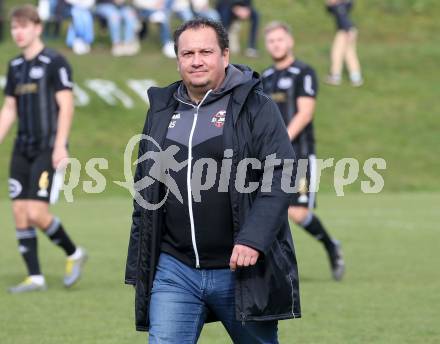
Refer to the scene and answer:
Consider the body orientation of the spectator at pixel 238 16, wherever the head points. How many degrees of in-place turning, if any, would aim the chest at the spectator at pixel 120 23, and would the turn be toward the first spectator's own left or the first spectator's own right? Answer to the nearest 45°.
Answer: approximately 90° to the first spectator's own right

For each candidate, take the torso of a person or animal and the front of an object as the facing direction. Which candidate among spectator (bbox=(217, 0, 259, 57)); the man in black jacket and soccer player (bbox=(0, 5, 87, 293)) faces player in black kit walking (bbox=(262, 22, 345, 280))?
the spectator

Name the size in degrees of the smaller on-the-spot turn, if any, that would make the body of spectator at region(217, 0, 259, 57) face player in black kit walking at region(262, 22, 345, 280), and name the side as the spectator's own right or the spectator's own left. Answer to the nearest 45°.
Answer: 0° — they already face them

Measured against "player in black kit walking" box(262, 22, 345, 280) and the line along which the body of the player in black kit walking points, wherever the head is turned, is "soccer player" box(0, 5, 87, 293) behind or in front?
in front

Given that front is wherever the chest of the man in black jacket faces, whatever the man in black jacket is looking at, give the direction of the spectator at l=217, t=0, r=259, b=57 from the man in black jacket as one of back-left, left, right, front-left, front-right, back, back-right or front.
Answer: back-right

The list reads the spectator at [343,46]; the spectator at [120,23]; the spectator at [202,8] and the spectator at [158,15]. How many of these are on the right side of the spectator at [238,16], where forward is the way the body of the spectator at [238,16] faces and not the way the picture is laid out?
3

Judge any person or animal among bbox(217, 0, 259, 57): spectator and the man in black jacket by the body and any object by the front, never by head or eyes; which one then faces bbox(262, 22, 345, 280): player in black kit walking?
the spectator

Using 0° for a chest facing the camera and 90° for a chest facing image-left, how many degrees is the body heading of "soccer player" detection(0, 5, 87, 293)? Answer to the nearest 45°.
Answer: approximately 45°

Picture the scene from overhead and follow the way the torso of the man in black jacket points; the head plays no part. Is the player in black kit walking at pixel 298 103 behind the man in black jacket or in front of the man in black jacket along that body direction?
behind

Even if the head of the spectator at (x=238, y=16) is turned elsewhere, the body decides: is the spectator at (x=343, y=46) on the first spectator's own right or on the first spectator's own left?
on the first spectator's own left

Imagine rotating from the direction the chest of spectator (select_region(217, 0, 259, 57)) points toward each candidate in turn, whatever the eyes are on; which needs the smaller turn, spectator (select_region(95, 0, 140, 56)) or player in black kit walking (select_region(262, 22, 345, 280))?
the player in black kit walking
